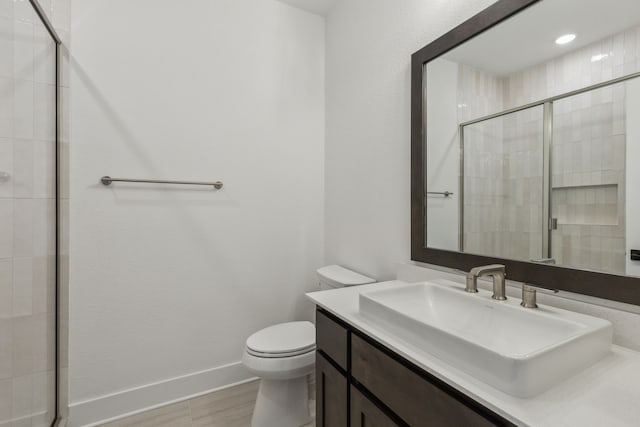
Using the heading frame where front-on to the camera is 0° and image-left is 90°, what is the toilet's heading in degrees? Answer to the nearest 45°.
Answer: approximately 45°

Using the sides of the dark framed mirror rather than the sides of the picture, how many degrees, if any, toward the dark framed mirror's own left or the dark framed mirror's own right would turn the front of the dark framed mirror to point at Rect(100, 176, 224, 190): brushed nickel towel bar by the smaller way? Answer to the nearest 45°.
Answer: approximately 45° to the dark framed mirror's own right

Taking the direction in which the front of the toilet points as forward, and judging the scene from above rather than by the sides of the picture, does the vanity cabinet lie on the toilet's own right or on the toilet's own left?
on the toilet's own left

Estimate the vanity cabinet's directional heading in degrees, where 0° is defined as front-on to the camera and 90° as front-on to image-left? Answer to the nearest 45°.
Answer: approximately 45°
